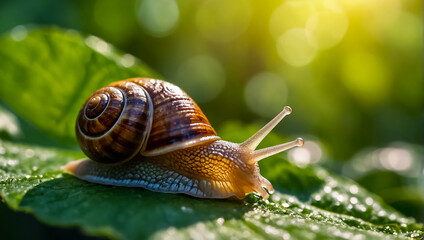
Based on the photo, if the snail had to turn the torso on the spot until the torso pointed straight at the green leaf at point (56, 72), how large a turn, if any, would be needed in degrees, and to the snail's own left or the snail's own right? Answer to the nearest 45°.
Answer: approximately 135° to the snail's own left

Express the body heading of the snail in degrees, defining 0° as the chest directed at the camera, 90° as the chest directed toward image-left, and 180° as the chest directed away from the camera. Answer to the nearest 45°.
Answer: approximately 270°
